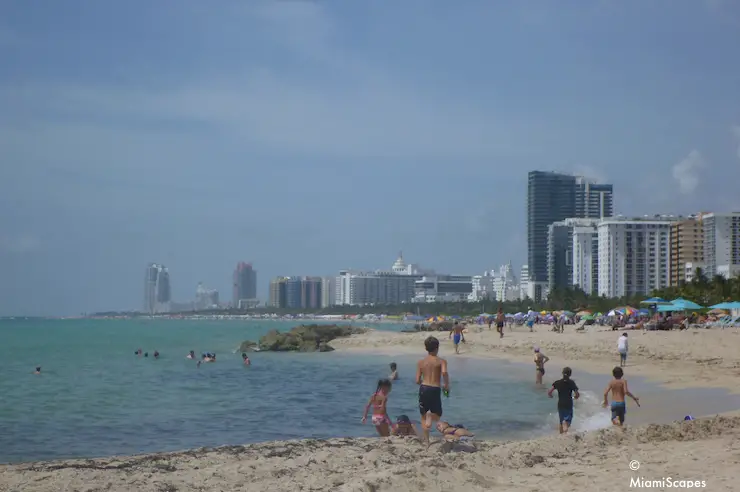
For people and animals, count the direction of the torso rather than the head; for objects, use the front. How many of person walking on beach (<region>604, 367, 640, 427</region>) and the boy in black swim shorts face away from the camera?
2

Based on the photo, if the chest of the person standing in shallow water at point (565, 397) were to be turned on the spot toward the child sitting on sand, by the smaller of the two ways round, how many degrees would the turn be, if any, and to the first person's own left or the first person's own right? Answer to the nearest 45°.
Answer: approximately 135° to the first person's own left

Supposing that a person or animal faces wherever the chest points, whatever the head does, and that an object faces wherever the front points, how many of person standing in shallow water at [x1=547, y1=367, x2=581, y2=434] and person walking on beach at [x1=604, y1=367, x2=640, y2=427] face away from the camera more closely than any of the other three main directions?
2

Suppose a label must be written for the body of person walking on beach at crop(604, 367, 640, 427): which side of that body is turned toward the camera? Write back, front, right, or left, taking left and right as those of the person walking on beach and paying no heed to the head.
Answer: back

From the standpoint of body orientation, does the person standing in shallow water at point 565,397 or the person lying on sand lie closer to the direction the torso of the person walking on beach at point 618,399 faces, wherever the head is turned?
the person standing in shallow water

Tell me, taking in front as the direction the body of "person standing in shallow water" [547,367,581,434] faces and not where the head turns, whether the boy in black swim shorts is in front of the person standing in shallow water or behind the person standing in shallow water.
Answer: behind

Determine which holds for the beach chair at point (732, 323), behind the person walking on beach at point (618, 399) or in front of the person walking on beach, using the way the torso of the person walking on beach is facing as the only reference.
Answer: in front

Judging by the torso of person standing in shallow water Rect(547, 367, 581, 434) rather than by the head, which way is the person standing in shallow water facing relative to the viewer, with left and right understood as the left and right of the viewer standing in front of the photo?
facing away from the viewer

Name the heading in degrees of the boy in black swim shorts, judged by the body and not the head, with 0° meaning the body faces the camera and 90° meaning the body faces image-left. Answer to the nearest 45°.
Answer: approximately 180°

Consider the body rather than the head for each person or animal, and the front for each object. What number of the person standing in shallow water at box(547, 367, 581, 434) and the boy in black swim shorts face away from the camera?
2

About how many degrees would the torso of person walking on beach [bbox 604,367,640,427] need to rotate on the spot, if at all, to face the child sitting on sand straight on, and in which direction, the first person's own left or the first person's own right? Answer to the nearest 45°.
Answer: approximately 90° to the first person's own left

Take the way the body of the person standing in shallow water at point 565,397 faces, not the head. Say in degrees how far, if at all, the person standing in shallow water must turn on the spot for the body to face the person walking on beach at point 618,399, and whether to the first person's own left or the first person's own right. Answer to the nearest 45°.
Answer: approximately 135° to the first person's own right
